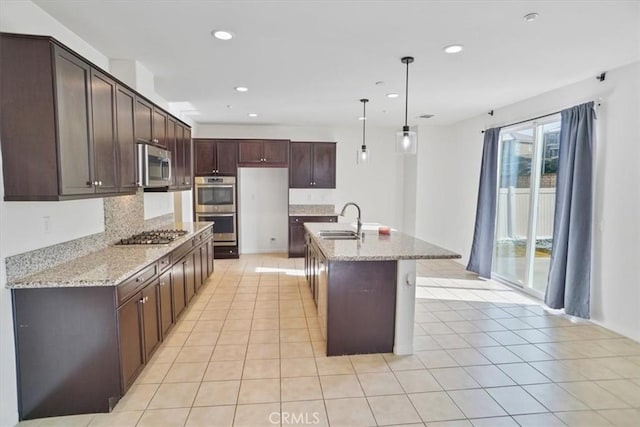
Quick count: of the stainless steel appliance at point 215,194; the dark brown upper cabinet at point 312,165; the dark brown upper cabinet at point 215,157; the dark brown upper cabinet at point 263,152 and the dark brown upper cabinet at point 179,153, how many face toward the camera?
4

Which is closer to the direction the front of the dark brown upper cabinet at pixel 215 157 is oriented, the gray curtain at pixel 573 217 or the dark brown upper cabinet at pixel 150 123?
the dark brown upper cabinet

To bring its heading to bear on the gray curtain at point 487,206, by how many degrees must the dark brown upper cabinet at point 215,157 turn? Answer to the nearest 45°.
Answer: approximately 45° to its left

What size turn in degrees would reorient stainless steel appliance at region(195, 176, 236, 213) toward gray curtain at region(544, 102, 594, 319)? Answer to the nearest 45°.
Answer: approximately 45° to its left

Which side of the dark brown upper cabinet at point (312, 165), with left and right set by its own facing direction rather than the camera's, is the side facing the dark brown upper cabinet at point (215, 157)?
right

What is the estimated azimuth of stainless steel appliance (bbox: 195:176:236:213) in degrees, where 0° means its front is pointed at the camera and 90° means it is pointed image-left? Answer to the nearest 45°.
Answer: approximately 0°

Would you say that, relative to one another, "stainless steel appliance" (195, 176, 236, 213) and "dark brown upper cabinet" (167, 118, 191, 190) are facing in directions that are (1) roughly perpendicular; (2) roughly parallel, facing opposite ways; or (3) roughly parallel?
roughly perpendicular

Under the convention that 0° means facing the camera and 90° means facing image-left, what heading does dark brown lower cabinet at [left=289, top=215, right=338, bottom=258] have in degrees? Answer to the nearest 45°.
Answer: approximately 0°

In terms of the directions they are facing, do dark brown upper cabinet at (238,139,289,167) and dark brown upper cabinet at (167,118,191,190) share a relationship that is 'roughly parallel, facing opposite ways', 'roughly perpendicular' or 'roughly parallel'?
roughly perpendicular

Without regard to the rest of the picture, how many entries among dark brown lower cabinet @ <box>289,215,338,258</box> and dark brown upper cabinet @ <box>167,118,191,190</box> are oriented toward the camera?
1

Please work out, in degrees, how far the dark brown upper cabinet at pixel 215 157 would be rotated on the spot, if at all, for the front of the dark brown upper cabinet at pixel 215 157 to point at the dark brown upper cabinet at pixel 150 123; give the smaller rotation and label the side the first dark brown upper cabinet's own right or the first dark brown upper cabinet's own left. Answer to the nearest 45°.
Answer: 0° — it already faces it

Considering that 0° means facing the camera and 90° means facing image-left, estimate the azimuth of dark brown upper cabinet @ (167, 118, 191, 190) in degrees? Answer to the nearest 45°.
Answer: approximately 270°

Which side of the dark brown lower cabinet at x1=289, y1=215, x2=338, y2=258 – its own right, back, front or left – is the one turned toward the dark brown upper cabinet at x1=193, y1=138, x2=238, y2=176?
right

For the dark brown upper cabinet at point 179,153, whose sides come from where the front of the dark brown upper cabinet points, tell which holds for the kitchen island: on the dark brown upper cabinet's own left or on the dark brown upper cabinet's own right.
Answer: on the dark brown upper cabinet's own right
